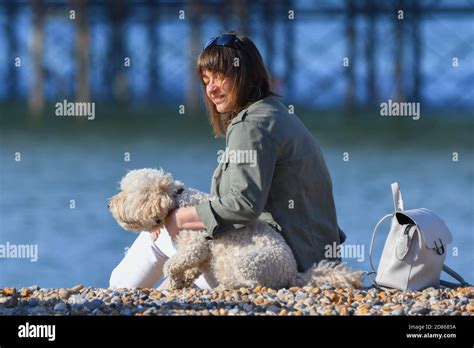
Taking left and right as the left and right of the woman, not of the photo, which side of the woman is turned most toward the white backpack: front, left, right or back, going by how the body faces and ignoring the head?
back

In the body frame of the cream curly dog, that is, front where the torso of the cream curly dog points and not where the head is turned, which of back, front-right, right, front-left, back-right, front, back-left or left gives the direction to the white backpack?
back

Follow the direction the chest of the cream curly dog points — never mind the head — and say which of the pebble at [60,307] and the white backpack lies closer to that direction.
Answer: the pebble

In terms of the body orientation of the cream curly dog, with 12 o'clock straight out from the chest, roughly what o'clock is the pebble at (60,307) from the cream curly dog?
The pebble is roughly at 11 o'clock from the cream curly dog.

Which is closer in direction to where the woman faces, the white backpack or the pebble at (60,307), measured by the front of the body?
the pebble

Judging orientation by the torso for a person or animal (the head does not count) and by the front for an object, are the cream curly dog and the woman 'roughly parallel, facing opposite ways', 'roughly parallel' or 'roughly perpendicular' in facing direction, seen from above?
roughly parallel

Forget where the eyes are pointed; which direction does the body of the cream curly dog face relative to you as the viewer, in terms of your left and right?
facing to the left of the viewer

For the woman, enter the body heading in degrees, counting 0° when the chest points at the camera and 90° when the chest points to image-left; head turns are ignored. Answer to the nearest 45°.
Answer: approximately 90°
